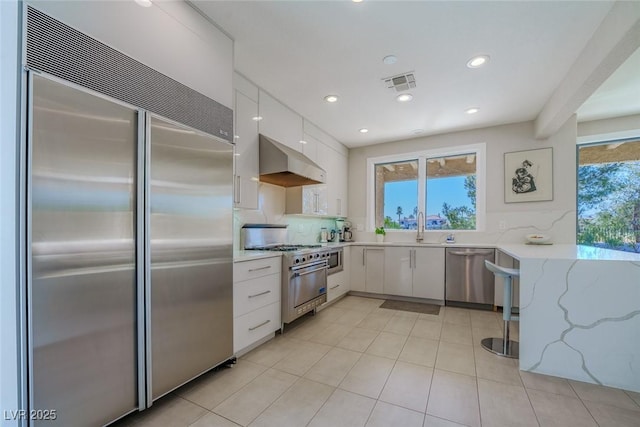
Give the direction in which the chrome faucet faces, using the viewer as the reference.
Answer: facing the viewer

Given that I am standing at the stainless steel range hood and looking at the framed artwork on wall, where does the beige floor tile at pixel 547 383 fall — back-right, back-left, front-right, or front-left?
front-right

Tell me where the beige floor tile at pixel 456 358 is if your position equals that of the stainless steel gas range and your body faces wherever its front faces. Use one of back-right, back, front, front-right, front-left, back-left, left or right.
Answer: front

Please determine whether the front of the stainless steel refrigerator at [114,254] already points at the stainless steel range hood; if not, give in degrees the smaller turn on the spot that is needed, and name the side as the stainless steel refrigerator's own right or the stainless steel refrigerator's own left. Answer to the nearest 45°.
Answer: approximately 90° to the stainless steel refrigerator's own left

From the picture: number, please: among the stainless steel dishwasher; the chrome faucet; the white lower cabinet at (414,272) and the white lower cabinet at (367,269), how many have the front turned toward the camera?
4

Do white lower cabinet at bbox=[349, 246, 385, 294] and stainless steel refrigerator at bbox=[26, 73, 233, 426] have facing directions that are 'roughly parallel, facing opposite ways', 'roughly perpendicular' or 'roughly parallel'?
roughly perpendicular

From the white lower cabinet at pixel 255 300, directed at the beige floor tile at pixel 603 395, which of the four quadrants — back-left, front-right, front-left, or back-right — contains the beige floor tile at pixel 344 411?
front-right

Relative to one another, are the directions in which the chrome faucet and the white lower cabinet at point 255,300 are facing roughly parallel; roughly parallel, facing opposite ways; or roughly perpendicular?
roughly perpendicular

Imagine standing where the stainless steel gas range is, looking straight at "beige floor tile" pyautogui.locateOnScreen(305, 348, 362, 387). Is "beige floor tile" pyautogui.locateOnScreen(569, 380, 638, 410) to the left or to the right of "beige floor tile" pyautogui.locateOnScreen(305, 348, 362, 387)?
left

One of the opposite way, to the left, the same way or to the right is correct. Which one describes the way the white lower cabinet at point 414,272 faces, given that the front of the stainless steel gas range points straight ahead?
to the right

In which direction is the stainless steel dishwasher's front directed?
toward the camera

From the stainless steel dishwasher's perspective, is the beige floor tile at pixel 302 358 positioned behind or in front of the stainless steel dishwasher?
in front

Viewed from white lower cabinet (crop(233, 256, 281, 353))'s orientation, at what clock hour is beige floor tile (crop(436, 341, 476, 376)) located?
The beige floor tile is roughly at 11 o'clock from the white lower cabinet.

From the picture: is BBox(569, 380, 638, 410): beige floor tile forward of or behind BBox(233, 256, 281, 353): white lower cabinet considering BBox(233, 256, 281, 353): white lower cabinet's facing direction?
forward

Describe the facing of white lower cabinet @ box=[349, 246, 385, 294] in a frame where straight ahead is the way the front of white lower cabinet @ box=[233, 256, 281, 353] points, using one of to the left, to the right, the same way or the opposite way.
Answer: to the right

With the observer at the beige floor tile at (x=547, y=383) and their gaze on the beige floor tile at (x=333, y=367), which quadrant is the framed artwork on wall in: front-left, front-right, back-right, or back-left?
back-right

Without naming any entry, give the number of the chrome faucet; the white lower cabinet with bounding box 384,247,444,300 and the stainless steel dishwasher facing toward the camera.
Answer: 3

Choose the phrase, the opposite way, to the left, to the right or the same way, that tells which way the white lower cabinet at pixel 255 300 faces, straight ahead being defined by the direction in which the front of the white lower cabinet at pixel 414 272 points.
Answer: to the left

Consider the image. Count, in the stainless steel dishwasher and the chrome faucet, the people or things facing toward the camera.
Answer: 2

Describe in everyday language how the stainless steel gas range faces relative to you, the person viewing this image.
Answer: facing the viewer and to the right of the viewer

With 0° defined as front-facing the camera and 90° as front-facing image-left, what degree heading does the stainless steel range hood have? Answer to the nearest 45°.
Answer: approximately 315°

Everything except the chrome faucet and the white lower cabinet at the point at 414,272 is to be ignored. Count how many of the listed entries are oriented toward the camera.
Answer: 2
